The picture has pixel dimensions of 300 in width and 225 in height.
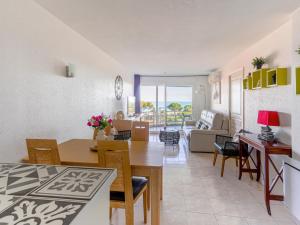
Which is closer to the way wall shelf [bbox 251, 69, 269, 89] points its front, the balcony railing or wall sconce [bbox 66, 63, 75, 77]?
the wall sconce

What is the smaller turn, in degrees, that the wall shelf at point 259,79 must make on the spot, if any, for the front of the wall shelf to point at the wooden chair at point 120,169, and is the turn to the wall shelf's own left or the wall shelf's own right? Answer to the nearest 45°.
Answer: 0° — it already faces it

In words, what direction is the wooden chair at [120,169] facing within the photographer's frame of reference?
facing away from the viewer and to the right of the viewer

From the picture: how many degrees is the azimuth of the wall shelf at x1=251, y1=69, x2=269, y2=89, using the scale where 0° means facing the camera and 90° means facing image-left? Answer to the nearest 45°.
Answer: approximately 45°

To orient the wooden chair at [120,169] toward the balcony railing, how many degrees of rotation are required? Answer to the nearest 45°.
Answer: approximately 45° to its left

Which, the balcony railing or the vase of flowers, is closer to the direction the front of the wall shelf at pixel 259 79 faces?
the vase of flowers

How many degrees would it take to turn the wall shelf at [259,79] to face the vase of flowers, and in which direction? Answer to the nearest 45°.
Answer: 0° — it already faces it
